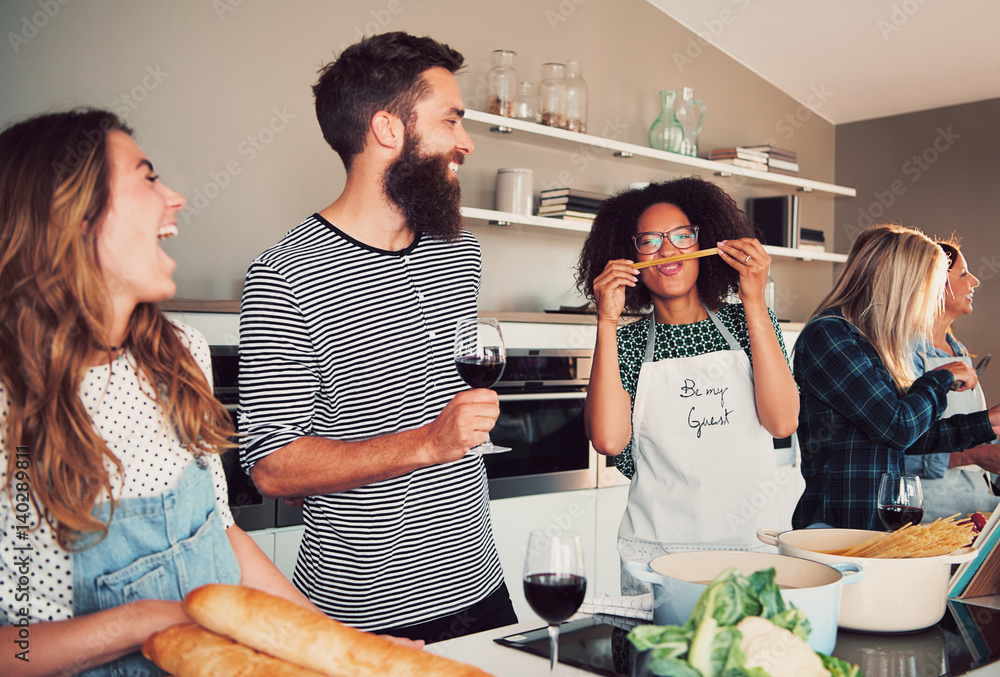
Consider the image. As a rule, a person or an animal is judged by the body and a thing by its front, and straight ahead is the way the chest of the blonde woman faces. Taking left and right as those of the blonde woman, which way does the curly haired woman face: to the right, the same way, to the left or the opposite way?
to the right

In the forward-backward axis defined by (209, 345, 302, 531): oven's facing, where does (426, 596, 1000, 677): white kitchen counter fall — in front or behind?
in front

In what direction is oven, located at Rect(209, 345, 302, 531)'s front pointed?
toward the camera

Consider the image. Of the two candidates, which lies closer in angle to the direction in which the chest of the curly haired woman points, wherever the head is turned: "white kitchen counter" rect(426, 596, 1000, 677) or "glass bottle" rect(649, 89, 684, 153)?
the white kitchen counter

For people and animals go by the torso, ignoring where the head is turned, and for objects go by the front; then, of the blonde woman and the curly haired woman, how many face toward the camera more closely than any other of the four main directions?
1

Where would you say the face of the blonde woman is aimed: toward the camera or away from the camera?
away from the camera

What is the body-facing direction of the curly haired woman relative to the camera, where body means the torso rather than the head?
toward the camera

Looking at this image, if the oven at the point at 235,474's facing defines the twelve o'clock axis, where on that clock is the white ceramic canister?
The white ceramic canister is roughly at 8 o'clock from the oven.

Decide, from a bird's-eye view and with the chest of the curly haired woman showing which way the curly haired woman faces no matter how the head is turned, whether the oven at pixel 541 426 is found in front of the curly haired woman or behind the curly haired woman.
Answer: behind

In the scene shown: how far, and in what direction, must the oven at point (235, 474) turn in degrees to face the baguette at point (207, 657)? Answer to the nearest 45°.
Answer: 0° — it already faces it

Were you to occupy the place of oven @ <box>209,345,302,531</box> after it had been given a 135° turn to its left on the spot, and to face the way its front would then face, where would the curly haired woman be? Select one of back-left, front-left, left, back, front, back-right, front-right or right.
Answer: right

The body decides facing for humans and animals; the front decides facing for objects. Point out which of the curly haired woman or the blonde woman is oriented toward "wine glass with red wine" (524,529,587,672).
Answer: the curly haired woman

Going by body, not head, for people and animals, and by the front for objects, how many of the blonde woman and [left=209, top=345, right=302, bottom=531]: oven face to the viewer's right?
1

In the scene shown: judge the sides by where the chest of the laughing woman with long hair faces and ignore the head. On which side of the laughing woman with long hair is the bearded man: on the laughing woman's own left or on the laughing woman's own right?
on the laughing woman's own left

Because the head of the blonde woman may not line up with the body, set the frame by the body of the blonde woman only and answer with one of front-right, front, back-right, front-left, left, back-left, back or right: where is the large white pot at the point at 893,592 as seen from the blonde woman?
right

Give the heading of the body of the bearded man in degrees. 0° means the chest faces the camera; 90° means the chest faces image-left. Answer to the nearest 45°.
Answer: approximately 315°

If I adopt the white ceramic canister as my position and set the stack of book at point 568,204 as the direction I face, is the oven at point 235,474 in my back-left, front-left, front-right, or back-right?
back-right

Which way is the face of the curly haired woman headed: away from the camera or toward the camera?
toward the camera
